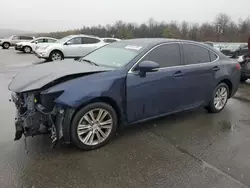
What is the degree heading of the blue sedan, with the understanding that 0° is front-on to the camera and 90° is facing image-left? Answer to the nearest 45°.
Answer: approximately 45°

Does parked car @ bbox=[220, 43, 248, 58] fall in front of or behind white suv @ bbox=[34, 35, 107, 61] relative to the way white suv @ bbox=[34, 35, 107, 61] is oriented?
behind

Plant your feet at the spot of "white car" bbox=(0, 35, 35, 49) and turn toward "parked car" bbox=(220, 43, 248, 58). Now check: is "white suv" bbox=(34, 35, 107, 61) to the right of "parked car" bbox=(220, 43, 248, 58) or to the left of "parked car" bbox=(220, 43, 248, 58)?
right

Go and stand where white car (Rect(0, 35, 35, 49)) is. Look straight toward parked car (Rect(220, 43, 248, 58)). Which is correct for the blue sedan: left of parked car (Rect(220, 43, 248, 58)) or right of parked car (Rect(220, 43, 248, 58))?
right

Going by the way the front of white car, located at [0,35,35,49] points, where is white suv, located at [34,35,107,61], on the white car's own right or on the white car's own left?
on the white car's own left

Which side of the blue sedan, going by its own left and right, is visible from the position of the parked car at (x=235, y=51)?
back

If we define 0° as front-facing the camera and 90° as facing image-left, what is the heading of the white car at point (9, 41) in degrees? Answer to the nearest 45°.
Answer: approximately 90°
